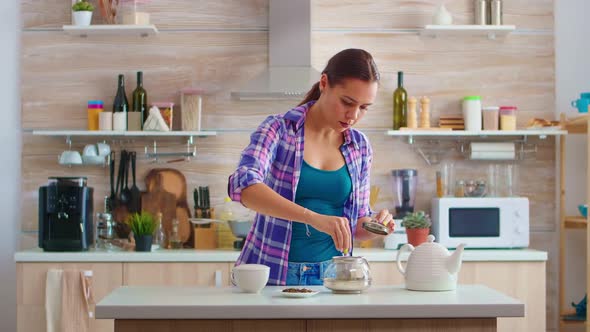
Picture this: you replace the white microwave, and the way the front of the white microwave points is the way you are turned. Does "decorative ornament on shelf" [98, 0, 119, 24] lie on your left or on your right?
on your right

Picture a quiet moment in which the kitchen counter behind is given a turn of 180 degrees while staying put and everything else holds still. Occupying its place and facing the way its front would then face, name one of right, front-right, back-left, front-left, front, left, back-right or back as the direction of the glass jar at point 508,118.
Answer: right

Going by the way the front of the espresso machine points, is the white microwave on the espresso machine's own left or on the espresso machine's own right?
on the espresso machine's own left

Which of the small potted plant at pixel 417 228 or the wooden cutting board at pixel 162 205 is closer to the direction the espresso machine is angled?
the small potted plant

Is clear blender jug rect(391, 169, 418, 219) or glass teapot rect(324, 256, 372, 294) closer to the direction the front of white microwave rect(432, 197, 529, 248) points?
the glass teapot
